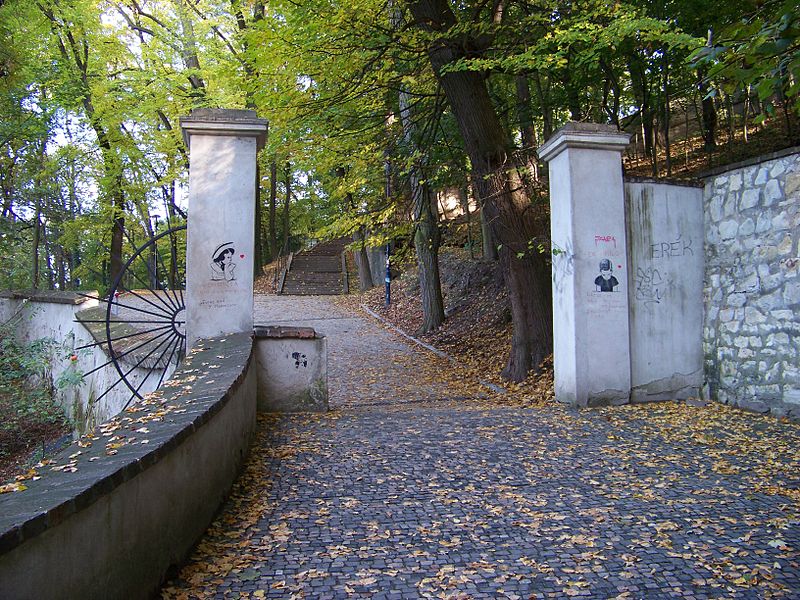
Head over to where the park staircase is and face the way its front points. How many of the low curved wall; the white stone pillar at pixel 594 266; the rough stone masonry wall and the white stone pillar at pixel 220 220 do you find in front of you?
4

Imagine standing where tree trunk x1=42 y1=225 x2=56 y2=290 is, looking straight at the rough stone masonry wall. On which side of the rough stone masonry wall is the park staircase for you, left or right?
left

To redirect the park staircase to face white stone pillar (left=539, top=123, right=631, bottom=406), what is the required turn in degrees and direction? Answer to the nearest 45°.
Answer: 0° — it already faces it

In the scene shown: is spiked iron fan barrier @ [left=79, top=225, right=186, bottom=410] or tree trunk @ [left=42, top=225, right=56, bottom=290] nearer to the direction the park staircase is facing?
the spiked iron fan barrier

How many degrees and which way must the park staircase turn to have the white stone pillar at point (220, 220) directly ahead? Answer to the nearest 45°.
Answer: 0° — it already faces it

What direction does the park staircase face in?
toward the camera

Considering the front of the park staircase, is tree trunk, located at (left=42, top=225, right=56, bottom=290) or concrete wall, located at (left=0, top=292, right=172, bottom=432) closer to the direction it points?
the concrete wall

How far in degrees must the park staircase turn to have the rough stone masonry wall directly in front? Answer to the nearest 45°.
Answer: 0° — it already faces it

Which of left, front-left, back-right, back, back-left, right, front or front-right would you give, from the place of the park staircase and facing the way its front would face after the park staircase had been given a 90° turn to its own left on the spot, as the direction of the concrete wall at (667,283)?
right

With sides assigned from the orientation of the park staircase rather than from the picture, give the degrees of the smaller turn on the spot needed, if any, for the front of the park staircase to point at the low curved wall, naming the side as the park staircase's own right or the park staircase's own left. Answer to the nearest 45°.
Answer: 0° — it already faces it

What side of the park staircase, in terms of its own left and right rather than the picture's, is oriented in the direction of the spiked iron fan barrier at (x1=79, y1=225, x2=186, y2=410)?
front

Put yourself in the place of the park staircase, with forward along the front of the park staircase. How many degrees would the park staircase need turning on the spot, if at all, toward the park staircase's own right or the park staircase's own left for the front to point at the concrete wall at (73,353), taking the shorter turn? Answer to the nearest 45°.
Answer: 0° — it already faces it

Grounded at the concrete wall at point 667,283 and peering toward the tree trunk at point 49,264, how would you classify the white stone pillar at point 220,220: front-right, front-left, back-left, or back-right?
front-left
